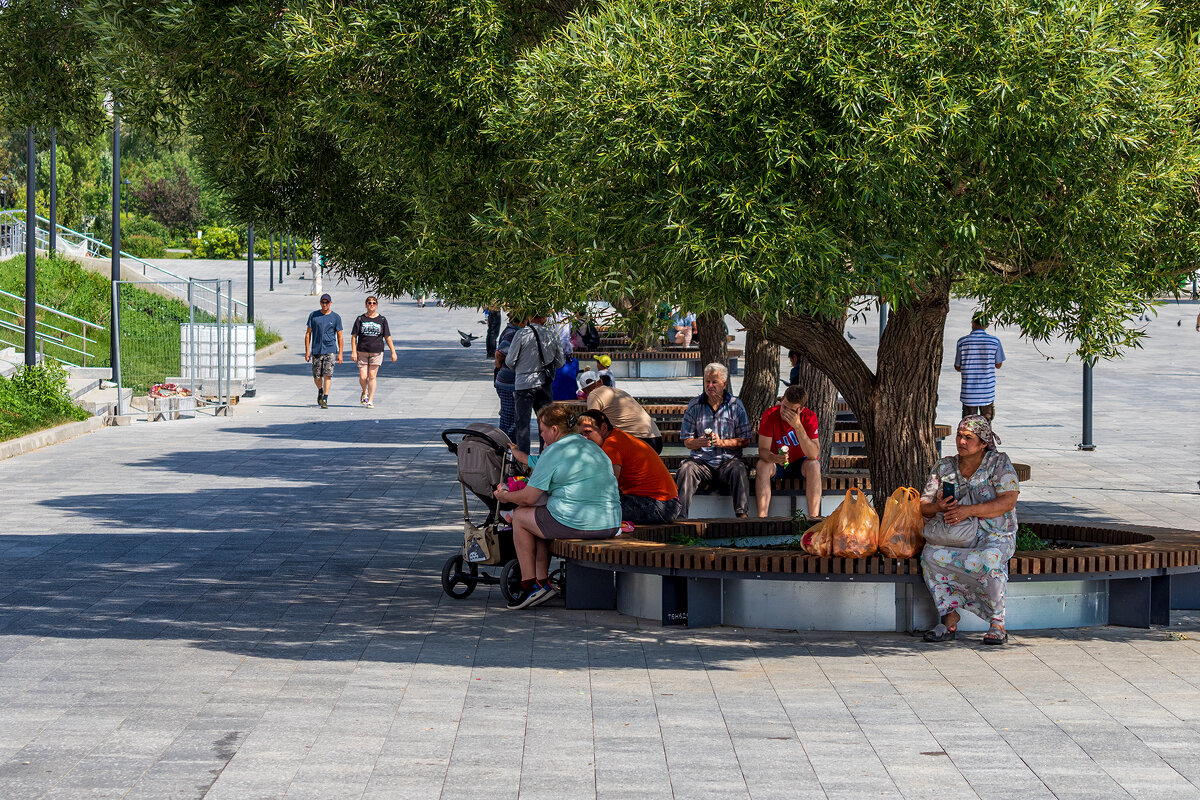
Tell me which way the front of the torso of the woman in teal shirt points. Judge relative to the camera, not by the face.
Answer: to the viewer's left

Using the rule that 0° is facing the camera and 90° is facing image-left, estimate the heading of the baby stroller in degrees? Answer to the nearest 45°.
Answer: approximately 225°

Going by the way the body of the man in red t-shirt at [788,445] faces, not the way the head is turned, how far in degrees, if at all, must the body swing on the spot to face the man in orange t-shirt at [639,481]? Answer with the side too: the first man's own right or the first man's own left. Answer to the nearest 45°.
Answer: approximately 45° to the first man's own right

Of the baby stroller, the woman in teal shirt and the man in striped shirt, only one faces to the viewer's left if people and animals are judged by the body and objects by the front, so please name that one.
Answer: the woman in teal shirt

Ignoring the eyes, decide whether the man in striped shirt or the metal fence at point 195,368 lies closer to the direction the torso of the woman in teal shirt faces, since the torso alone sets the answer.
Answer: the metal fence

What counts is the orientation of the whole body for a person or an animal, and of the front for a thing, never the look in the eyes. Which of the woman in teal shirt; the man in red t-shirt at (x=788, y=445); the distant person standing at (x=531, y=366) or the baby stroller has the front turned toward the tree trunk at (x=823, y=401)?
the baby stroller

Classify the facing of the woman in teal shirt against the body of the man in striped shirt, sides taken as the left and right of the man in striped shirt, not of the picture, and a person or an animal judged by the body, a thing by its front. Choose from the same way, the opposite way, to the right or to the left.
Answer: to the left

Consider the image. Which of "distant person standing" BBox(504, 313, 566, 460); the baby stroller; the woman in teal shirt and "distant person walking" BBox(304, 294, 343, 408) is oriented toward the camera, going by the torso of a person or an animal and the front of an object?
"distant person walking" BBox(304, 294, 343, 408)

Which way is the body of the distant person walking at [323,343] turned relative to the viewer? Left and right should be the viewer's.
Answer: facing the viewer

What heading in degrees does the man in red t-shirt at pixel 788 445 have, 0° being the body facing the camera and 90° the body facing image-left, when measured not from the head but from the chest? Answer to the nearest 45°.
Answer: approximately 0°

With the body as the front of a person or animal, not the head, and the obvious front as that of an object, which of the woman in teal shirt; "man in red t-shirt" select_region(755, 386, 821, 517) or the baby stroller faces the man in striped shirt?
the baby stroller

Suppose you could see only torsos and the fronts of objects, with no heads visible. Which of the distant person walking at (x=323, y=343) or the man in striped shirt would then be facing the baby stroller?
the distant person walking

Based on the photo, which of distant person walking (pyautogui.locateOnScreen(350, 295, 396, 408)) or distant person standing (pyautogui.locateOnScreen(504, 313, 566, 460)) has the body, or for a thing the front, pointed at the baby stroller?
distant person walking (pyautogui.locateOnScreen(350, 295, 396, 408))

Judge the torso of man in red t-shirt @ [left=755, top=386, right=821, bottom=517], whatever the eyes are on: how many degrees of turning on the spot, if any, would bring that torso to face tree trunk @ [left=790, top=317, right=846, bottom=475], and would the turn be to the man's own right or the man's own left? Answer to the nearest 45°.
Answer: approximately 180°

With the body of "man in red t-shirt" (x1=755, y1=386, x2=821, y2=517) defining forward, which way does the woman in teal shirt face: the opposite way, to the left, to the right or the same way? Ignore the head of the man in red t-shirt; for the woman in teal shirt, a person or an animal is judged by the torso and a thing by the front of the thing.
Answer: to the right

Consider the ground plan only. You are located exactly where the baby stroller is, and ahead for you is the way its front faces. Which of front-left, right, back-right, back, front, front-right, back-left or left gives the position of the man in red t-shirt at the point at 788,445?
front

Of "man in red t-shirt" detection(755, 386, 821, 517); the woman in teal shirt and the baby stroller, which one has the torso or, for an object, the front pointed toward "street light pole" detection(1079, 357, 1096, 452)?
the baby stroller

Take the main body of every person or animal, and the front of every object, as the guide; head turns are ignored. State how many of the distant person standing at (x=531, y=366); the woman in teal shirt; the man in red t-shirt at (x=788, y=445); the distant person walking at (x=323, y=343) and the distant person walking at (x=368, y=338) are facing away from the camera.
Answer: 1

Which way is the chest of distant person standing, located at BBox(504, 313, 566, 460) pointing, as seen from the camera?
away from the camera

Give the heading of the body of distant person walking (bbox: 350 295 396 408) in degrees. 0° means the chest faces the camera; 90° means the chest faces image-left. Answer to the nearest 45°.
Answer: approximately 0°
